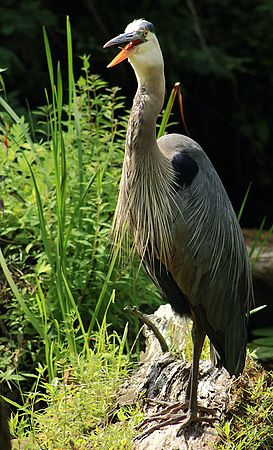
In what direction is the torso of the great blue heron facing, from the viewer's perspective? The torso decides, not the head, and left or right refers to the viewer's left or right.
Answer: facing the viewer and to the left of the viewer
